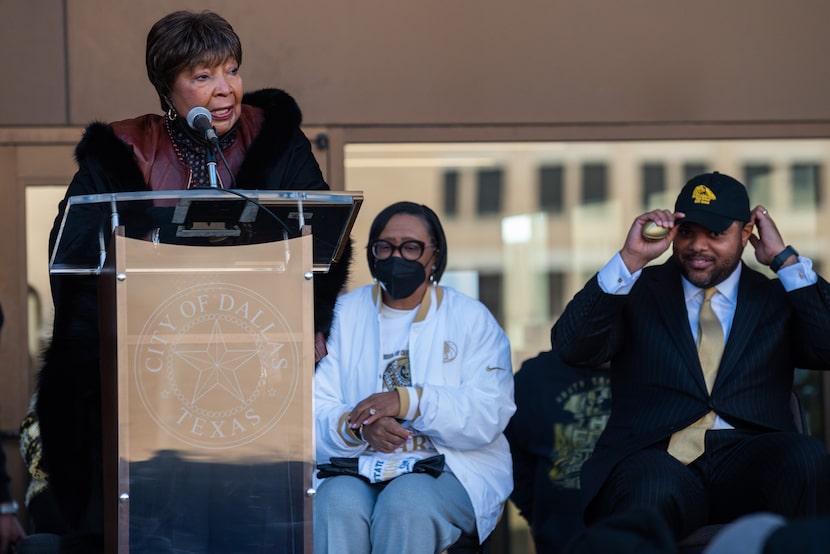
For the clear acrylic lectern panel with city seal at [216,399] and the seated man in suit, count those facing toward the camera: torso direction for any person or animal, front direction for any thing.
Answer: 2

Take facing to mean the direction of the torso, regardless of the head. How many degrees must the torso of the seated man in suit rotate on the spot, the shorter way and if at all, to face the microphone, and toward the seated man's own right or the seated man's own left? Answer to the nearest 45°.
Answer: approximately 45° to the seated man's own right

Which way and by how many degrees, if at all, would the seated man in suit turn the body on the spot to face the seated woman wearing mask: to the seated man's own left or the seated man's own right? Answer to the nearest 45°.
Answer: approximately 90° to the seated man's own right

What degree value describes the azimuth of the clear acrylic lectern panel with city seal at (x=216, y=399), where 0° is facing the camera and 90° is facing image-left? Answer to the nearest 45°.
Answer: approximately 0°

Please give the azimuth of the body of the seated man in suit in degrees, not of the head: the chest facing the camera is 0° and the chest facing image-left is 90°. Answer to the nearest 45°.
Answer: approximately 0°

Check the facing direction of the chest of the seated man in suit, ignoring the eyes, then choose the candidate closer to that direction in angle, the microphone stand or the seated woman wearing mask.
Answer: the microphone stand
